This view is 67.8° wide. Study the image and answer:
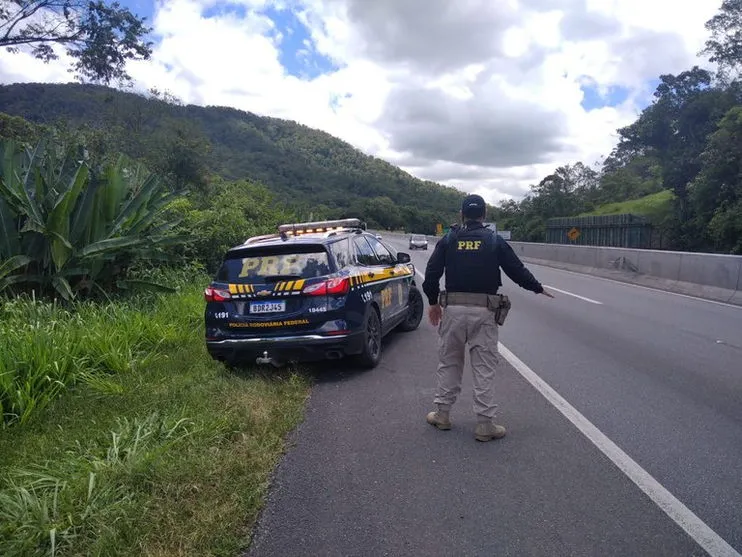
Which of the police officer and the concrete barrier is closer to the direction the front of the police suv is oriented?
the concrete barrier

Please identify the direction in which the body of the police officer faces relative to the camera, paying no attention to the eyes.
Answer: away from the camera

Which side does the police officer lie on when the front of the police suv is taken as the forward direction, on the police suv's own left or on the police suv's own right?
on the police suv's own right

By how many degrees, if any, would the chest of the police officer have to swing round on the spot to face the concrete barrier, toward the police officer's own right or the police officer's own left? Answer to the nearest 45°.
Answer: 0° — they already face it

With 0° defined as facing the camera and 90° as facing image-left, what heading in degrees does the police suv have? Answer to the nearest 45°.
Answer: approximately 225°

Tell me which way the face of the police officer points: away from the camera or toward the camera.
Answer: away from the camera

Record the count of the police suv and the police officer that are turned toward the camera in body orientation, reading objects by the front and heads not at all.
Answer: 0

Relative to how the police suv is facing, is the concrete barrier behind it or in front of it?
in front

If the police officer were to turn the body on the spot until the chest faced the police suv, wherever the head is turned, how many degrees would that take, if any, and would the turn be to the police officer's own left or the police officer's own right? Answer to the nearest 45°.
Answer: approximately 45° to the police officer's own left

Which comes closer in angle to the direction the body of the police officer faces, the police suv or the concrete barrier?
the concrete barrier
